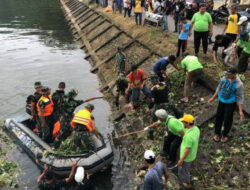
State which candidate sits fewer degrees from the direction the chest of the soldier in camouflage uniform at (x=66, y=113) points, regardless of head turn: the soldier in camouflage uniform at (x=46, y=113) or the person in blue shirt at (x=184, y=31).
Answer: the person in blue shirt

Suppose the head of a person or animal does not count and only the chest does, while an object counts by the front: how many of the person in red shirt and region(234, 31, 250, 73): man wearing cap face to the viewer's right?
0

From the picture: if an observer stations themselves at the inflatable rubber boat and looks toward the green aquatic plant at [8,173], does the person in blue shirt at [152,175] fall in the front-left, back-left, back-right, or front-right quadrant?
back-left

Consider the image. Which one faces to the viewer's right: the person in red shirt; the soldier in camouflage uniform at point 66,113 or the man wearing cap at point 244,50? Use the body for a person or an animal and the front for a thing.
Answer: the soldier in camouflage uniform

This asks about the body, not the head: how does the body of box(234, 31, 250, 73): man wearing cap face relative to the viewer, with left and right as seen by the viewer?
facing to the left of the viewer

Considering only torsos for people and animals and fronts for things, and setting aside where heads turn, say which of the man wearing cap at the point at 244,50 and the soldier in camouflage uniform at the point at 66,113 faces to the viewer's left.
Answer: the man wearing cap

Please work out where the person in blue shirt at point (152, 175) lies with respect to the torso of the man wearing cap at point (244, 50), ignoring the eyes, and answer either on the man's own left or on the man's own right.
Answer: on the man's own left

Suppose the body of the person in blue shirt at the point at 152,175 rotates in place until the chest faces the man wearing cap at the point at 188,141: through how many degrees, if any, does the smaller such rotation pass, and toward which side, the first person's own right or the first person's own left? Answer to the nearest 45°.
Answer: approximately 90° to the first person's own right

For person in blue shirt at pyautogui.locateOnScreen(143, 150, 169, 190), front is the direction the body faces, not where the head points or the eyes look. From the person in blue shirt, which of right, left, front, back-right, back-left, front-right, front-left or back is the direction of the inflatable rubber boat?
front

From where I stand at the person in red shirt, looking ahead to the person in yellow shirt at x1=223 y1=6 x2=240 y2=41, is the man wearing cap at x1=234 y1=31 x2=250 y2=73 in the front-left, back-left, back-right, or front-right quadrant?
front-right

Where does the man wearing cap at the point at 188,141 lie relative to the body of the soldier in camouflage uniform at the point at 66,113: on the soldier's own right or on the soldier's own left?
on the soldier's own right

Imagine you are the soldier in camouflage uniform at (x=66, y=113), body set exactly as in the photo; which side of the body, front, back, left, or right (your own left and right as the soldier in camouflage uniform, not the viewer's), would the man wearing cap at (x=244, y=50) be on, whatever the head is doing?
front

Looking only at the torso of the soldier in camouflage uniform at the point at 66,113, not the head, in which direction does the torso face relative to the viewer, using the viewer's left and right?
facing to the right of the viewer
